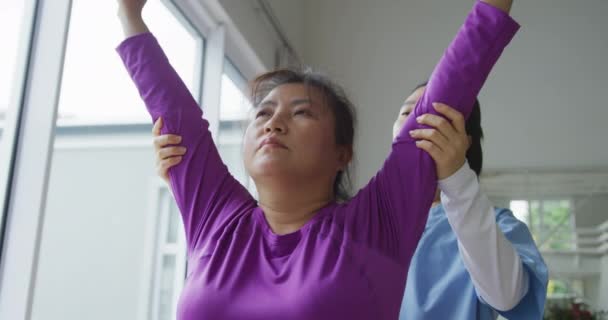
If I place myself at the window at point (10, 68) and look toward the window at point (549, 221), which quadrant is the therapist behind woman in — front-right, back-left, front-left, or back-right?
front-right

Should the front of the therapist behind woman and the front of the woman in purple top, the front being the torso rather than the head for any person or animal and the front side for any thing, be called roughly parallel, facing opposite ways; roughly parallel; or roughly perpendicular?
roughly parallel

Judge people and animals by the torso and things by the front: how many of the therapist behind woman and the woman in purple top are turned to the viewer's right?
0

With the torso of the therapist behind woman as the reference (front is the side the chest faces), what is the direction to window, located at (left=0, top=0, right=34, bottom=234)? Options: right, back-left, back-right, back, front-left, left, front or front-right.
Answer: front-right

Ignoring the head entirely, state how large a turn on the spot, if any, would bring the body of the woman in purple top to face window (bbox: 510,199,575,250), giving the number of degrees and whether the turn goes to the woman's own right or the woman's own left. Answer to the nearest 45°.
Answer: approximately 180°

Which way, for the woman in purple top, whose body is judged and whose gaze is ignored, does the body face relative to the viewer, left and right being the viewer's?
facing the viewer and to the left of the viewer
